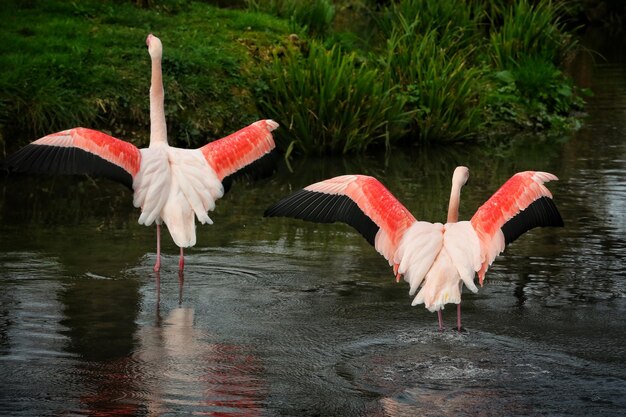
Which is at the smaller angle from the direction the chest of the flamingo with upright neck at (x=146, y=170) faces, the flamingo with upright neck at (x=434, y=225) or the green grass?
the green grass

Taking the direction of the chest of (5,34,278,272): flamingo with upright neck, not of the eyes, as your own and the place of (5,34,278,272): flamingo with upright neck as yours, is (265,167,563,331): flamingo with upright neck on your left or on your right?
on your right

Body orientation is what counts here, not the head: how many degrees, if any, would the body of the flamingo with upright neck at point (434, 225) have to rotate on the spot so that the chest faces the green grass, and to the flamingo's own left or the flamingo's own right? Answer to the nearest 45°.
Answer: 0° — it already faces it

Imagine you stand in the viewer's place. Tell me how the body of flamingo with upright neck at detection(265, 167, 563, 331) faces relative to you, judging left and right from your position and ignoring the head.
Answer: facing away from the viewer

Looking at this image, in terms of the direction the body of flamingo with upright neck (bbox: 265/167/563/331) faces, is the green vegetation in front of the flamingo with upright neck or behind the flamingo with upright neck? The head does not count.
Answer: in front

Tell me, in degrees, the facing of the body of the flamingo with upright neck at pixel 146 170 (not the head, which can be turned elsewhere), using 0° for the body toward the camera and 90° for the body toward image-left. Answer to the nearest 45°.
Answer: approximately 180°

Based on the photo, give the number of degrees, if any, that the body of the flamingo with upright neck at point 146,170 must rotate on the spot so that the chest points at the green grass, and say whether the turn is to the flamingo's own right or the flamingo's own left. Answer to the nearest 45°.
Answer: approximately 45° to the flamingo's own right

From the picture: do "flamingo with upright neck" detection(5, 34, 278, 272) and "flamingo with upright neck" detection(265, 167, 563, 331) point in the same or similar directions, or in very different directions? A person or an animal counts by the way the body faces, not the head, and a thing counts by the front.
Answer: same or similar directions

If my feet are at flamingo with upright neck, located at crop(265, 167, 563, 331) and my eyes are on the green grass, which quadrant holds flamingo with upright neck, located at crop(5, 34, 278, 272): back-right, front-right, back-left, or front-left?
front-left

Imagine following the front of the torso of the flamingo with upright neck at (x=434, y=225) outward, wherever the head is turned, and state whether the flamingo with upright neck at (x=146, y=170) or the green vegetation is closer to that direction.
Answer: the green vegetation

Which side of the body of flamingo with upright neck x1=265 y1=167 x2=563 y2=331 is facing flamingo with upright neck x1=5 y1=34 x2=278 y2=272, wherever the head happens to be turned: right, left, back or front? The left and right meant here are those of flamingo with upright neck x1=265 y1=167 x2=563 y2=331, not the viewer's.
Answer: left
